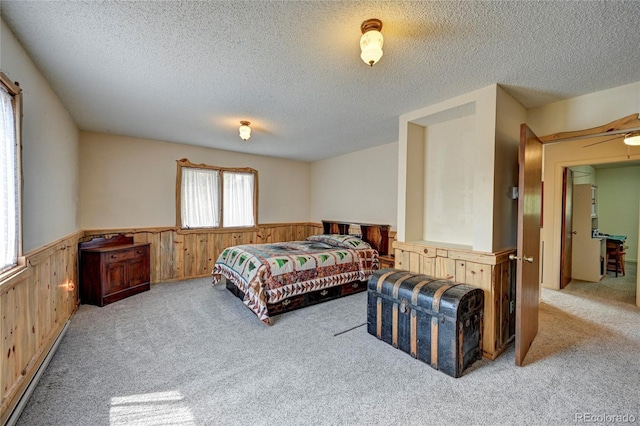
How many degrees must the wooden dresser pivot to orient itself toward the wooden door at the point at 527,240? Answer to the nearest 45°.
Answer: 0° — it already faces it

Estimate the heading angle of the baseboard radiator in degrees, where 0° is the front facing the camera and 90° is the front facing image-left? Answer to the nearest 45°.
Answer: approximately 270°

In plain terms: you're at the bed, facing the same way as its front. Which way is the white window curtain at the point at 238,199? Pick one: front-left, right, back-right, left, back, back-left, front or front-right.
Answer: right

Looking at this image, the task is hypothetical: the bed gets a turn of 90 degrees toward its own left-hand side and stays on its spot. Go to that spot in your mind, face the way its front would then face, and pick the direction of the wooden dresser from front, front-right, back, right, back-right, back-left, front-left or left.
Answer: back-right

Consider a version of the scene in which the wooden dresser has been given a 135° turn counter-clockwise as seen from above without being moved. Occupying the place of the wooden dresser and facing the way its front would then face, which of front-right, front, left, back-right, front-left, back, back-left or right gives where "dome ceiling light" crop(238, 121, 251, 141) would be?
back-right

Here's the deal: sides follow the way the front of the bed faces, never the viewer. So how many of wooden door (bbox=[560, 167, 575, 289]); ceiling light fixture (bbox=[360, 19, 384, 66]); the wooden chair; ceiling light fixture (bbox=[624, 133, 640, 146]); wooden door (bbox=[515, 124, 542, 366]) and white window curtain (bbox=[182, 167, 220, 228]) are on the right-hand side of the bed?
1

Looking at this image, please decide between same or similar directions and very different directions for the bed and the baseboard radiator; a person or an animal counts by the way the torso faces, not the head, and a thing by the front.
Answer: very different directions

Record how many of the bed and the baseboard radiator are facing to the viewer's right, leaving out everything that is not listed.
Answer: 1

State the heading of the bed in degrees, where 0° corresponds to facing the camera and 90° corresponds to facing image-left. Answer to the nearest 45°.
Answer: approximately 45°

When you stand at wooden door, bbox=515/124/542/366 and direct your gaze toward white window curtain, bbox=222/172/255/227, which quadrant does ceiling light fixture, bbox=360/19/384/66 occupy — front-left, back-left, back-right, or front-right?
front-left

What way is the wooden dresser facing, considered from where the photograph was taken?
facing the viewer and to the right of the viewer

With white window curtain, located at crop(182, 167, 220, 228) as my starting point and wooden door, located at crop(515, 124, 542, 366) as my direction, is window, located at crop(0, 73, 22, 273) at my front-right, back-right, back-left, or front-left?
front-right

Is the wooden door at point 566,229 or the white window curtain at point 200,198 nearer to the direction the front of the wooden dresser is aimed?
the wooden door
